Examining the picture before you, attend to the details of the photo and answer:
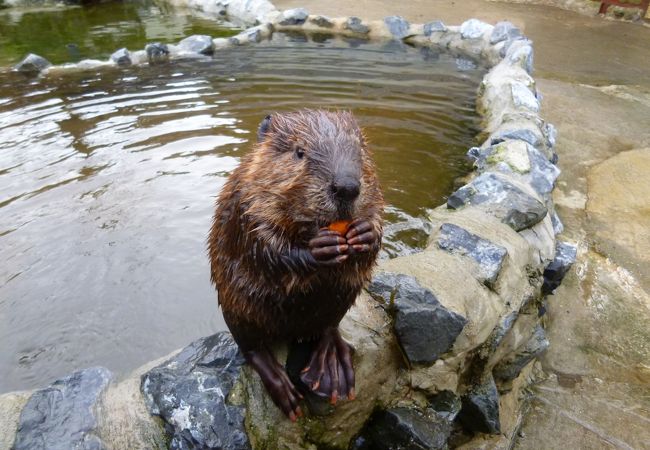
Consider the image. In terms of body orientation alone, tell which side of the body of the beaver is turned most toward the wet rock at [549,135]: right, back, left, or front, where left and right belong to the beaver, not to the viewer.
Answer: left

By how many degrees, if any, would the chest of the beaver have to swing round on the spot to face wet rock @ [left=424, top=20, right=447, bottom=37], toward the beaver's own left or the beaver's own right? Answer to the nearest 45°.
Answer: approximately 135° to the beaver's own left

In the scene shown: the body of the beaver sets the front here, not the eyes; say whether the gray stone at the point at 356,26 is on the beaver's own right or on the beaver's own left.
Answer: on the beaver's own left

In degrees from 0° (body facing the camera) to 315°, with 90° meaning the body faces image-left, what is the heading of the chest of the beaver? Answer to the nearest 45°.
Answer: approximately 315°

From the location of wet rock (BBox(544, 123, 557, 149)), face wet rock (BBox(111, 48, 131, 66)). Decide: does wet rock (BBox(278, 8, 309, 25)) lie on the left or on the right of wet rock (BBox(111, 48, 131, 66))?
right

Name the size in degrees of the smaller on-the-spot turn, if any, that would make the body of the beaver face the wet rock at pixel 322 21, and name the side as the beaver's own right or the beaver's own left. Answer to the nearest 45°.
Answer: approximately 135° to the beaver's own left

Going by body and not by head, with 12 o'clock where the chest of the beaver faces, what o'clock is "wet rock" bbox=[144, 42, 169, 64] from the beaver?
The wet rock is roughly at 7 o'clock from the beaver.

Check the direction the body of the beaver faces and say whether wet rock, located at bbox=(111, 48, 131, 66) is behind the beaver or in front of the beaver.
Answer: behind

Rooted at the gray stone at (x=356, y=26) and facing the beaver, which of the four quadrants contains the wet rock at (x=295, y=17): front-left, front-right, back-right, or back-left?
back-right
